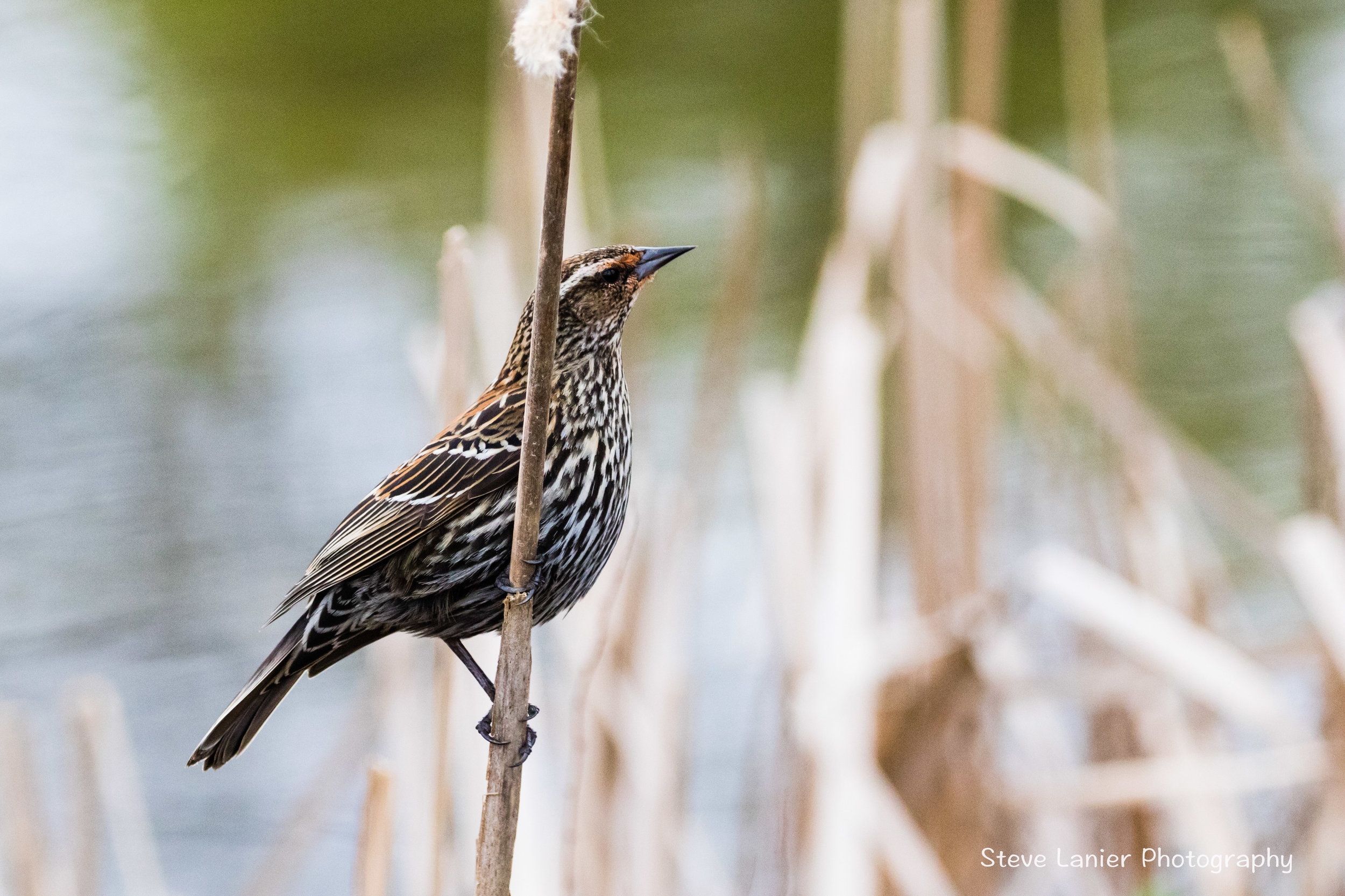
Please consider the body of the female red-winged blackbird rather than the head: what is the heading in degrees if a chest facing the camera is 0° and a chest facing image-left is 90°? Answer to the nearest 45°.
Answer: approximately 270°
